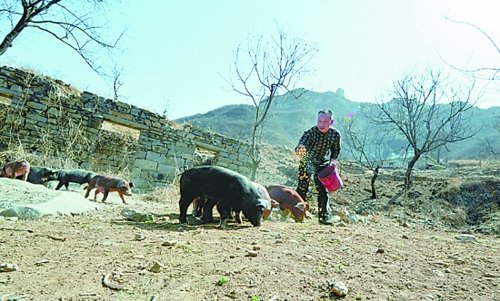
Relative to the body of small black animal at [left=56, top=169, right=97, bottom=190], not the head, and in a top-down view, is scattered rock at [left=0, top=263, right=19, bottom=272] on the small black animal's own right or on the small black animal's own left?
on the small black animal's own right

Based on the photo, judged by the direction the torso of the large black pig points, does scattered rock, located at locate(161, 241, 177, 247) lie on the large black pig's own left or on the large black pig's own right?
on the large black pig's own right

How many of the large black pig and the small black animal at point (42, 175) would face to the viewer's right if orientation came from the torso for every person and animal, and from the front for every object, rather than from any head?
2

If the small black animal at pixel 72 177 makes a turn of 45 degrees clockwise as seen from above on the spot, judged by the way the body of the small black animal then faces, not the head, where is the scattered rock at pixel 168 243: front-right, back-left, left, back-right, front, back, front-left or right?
front-right

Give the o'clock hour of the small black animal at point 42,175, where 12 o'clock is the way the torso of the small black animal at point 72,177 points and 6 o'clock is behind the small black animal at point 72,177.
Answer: the small black animal at point 42,175 is roughly at 7 o'clock from the small black animal at point 72,177.

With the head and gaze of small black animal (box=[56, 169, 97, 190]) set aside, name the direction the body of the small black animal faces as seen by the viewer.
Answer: to the viewer's right

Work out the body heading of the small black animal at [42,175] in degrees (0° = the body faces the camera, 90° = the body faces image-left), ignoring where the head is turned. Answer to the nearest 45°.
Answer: approximately 270°

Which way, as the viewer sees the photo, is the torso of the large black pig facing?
to the viewer's right

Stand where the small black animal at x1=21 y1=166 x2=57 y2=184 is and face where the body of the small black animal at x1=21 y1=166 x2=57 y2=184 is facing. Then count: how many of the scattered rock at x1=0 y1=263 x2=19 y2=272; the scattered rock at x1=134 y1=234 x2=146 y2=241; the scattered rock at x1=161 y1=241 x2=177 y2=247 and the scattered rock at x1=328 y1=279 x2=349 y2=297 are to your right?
4

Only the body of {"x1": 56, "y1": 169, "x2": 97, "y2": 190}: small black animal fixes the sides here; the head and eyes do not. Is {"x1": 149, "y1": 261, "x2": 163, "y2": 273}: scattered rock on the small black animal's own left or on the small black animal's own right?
on the small black animal's own right

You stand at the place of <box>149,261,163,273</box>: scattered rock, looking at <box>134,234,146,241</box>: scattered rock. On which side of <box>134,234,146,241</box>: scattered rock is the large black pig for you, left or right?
right

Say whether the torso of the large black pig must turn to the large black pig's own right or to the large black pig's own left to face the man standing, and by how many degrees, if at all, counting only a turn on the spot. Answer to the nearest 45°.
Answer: approximately 45° to the large black pig's own left

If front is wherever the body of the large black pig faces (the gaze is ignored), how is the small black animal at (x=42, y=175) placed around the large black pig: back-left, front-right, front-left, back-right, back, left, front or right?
back-left
